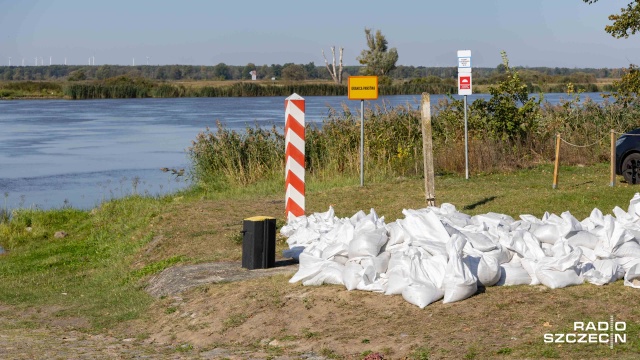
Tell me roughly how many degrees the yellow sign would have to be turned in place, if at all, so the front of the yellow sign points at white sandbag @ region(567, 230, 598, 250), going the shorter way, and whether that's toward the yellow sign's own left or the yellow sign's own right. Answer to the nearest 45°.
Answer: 0° — it already faces it

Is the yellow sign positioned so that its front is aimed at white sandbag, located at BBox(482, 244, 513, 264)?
yes

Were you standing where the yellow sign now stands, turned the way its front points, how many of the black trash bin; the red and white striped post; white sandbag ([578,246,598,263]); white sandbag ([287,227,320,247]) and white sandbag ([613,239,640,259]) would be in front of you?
5

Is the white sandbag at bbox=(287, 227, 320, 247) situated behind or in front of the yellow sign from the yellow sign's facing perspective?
in front

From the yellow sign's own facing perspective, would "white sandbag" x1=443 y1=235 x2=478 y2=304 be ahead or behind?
ahead

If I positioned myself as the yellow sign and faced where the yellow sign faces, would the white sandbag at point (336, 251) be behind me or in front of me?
in front

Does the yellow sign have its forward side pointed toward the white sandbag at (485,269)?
yes

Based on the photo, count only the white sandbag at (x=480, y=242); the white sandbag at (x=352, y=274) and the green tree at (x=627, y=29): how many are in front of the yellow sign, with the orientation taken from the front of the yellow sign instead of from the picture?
2

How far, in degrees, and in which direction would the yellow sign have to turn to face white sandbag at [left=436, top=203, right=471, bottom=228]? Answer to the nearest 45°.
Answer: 0° — it already faces it

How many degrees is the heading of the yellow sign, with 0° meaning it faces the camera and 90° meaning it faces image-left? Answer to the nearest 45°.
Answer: approximately 0°

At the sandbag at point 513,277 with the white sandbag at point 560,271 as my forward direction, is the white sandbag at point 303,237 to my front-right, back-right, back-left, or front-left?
back-left
